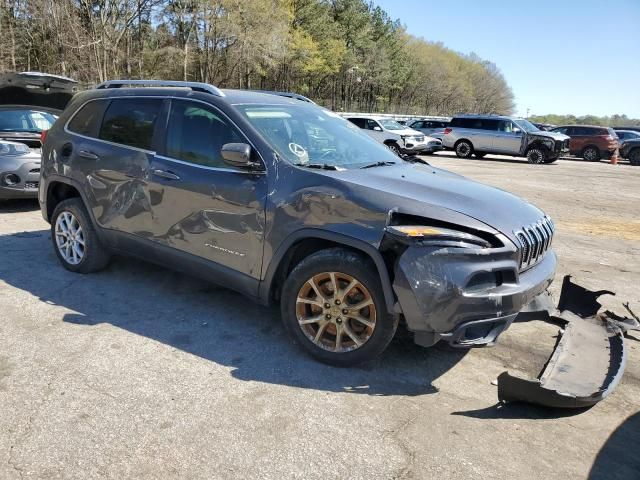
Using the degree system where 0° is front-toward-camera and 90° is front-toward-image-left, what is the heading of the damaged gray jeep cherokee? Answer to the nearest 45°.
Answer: approximately 315°

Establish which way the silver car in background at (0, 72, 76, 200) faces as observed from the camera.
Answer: facing the viewer and to the right of the viewer

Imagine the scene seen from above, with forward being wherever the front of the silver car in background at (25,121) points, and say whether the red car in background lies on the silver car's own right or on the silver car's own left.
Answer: on the silver car's own left

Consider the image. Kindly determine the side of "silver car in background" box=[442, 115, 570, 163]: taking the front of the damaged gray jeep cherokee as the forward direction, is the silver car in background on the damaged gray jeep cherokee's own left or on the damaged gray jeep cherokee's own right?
on the damaged gray jeep cherokee's own left

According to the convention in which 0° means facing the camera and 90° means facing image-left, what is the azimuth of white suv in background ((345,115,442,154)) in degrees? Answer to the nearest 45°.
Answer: approximately 315°

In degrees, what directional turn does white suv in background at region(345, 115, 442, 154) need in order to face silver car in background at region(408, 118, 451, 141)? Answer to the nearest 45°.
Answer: approximately 135° to its left

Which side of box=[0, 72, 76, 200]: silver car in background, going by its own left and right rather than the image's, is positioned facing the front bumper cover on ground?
front
